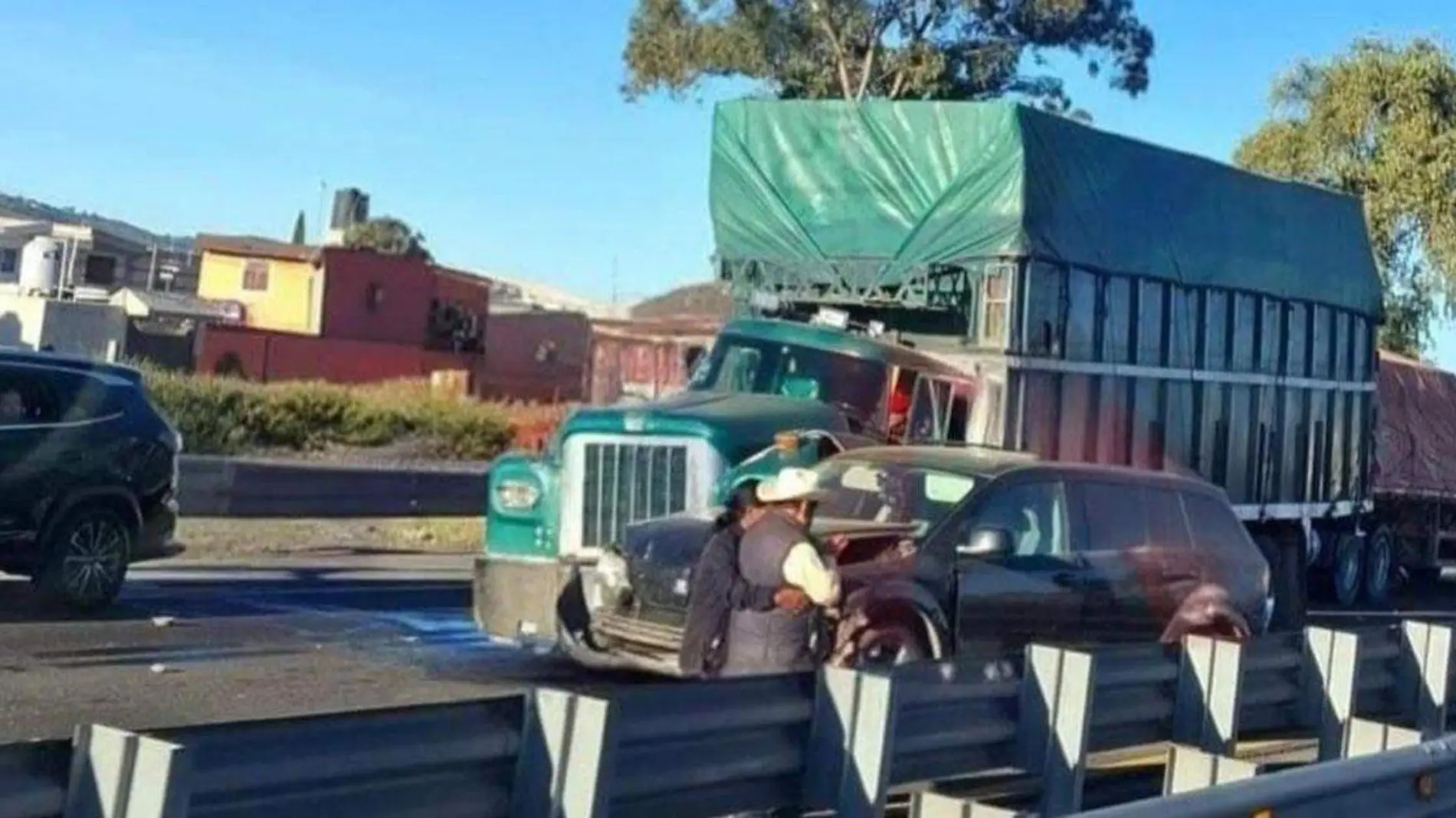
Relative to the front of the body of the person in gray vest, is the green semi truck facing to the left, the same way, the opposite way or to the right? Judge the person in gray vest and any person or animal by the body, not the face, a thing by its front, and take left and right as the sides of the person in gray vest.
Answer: the opposite way

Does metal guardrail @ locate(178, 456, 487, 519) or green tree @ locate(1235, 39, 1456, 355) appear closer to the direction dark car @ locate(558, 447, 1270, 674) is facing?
the metal guardrail

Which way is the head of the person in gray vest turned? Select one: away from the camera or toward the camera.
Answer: away from the camera

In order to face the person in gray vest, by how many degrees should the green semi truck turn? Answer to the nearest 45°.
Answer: approximately 45° to its left

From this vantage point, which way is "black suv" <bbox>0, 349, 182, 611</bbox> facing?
to the viewer's left

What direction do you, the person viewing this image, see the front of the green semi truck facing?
facing the viewer and to the left of the viewer

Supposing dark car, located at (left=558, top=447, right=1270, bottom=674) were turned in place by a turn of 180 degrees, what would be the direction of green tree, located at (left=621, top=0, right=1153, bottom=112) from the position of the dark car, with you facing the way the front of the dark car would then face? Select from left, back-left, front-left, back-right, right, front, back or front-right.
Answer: front-left

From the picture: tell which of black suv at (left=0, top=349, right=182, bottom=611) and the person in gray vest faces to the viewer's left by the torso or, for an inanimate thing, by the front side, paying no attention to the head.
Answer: the black suv

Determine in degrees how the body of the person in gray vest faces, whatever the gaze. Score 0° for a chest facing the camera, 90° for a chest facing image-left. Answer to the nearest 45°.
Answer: approximately 225°

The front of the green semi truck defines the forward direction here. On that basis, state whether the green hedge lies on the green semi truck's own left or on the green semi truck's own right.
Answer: on the green semi truck's own right

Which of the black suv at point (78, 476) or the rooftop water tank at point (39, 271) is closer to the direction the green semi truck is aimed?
the black suv

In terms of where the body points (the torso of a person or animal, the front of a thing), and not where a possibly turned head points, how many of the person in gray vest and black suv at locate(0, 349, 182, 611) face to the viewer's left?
1
